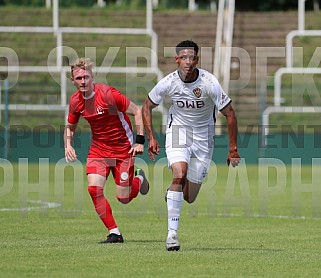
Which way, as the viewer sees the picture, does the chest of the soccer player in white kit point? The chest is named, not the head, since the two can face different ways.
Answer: toward the camera

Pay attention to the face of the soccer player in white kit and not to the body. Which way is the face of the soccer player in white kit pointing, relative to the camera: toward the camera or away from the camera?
toward the camera

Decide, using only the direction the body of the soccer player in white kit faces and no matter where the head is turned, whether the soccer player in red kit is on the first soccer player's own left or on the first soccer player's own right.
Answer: on the first soccer player's own right
